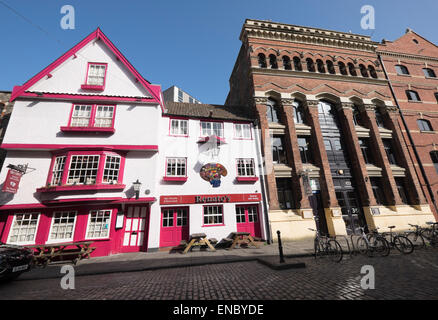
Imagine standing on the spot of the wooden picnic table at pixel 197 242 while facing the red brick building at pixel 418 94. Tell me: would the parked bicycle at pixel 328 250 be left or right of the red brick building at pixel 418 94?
right

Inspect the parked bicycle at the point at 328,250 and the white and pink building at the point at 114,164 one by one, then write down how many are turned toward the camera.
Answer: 1

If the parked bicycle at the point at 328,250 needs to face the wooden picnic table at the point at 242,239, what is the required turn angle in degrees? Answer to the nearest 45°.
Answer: approximately 45° to its left

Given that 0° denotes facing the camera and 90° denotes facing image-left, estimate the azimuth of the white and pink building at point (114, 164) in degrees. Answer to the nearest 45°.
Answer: approximately 0°

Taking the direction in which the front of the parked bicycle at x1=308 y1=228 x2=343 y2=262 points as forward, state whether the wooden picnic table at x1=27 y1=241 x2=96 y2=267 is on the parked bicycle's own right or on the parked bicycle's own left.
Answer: on the parked bicycle's own left

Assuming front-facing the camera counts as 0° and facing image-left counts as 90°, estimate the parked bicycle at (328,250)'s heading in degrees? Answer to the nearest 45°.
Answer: approximately 135°
